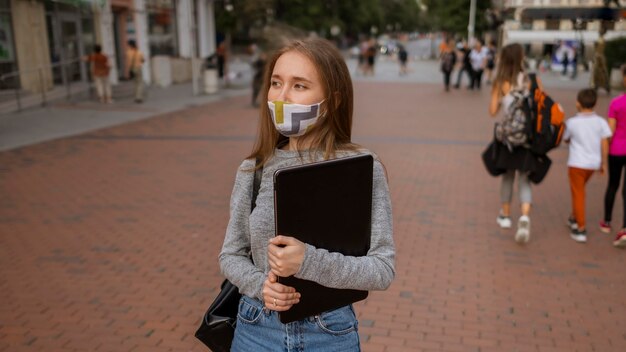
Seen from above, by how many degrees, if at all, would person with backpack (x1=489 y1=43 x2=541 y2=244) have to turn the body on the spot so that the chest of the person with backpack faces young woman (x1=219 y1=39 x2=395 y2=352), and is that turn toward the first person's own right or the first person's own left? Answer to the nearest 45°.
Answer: approximately 180°

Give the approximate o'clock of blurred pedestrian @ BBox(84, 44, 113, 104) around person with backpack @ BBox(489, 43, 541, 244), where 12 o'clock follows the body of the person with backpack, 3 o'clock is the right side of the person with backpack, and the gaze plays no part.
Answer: The blurred pedestrian is roughly at 10 o'clock from the person with backpack.

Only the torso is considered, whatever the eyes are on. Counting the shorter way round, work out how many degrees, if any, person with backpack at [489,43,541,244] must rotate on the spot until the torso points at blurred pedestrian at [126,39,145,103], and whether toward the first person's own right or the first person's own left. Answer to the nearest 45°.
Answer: approximately 45° to the first person's own left

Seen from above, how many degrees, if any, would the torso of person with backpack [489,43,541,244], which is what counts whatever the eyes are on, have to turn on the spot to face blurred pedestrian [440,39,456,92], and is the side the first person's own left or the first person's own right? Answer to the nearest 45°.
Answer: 0° — they already face them

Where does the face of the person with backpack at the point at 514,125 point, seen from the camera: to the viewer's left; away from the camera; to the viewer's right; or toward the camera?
away from the camera

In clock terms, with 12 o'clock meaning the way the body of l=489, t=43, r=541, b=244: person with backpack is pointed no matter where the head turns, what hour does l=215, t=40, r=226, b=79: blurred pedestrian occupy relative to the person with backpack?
The blurred pedestrian is roughly at 11 o'clock from the person with backpack.

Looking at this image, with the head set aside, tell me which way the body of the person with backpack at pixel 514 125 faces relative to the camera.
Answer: away from the camera

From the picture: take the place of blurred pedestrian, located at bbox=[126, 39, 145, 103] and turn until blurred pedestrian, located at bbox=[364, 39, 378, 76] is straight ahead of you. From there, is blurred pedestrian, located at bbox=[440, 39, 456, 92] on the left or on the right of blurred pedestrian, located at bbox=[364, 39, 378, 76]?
right

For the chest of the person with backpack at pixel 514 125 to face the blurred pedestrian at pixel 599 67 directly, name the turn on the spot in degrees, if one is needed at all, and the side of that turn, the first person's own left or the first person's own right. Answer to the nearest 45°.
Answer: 0° — they already face them
